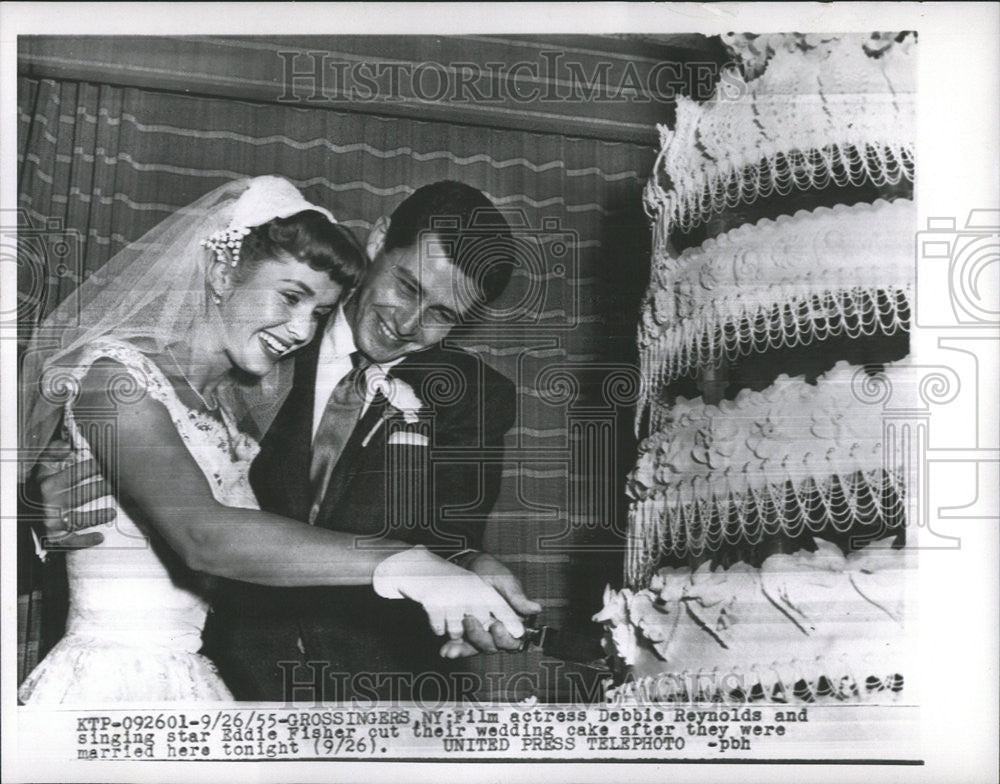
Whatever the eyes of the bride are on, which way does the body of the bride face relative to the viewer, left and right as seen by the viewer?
facing to the right of the viewer
